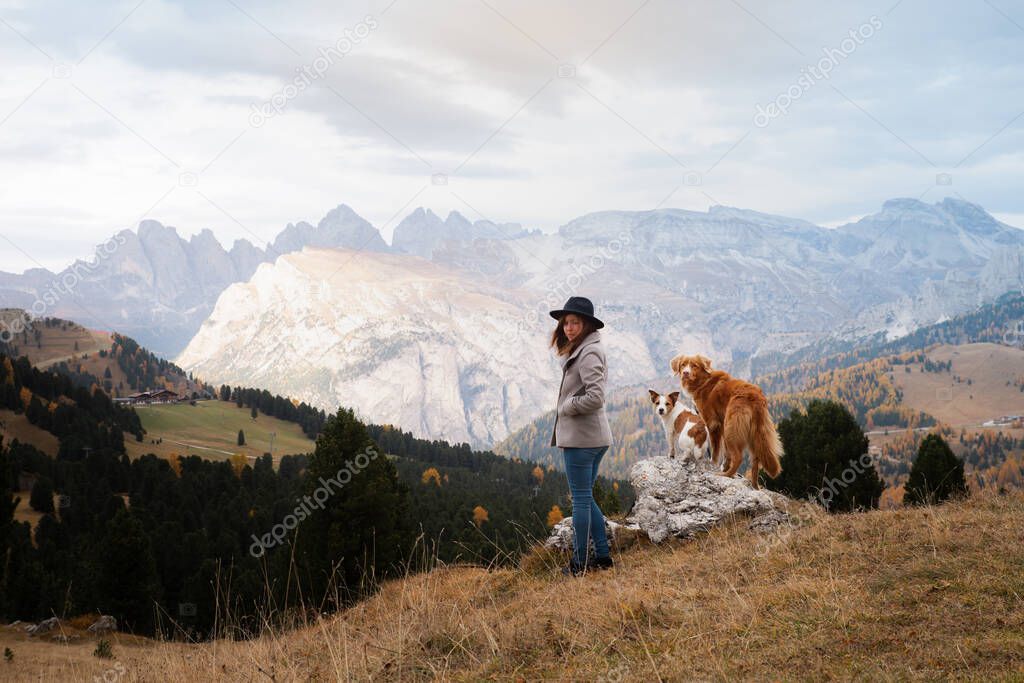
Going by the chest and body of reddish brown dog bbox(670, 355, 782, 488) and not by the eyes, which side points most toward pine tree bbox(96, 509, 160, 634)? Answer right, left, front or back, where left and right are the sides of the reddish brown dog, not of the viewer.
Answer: front

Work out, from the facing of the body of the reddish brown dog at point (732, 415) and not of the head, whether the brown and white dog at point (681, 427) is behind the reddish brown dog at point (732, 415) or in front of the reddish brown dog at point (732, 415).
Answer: in front

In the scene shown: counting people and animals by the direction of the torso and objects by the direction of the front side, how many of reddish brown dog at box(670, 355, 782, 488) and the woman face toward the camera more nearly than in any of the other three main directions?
0

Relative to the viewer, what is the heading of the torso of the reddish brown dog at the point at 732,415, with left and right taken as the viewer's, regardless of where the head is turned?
facing away from the viewer and to the left of the viewer
